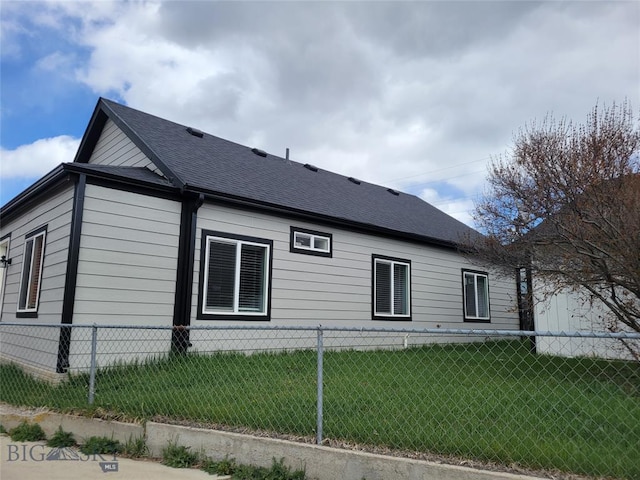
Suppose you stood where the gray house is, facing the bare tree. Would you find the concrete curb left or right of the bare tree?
right
